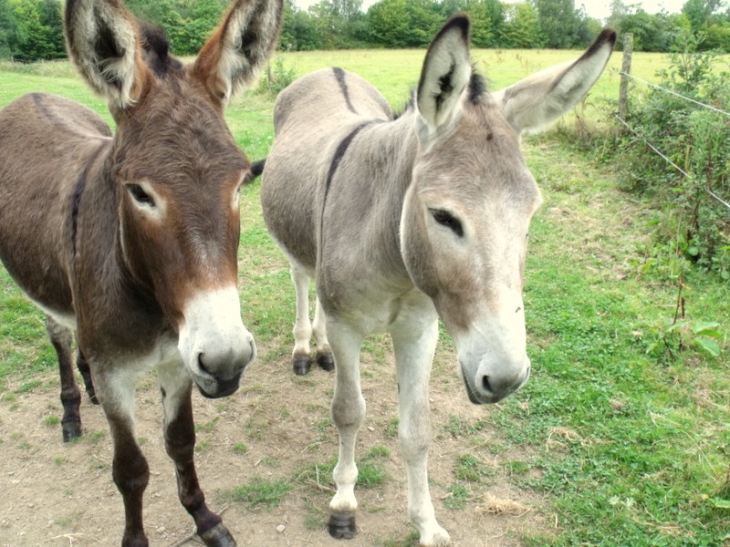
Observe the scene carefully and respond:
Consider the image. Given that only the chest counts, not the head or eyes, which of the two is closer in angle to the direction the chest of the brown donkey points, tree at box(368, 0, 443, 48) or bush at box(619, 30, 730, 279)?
the bush

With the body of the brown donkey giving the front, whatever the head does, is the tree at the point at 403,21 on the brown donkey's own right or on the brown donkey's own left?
on the brown donkey's own left

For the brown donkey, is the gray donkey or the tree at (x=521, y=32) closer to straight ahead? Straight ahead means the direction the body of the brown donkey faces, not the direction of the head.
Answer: the gray donkey

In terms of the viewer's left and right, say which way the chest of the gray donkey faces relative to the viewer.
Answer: facing the viewer and to the right of the viewer

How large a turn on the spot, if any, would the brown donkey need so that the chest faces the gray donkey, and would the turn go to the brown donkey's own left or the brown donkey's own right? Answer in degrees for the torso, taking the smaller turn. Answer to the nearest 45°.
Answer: approximately 45° to the brown donkey's own left

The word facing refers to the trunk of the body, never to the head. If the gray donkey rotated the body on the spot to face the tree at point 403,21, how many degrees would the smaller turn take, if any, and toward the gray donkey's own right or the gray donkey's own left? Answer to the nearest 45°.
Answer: approximately 135° to the gray donkey's own left

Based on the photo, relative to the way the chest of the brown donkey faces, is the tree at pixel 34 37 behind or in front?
behind

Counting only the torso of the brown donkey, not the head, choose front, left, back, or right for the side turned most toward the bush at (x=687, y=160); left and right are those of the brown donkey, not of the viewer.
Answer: left

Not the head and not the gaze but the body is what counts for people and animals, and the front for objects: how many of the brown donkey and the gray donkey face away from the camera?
0

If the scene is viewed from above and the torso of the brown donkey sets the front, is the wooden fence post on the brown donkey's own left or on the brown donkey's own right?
on the brown donkey's own left
